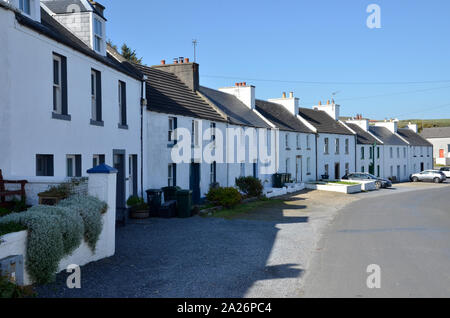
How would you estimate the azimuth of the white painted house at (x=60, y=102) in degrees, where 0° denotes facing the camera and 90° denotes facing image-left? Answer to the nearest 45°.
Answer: approximately 315°

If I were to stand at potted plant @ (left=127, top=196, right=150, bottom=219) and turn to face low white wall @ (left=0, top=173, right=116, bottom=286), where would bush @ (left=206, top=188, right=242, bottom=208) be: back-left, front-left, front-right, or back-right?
back-left

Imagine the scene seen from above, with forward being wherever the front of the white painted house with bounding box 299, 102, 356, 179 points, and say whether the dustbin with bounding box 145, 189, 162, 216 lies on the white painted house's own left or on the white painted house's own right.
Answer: on the white painted house's own right

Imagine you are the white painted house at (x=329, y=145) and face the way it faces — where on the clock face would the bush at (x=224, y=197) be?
The bush is roughly at 2 o'clock from the white painted house.

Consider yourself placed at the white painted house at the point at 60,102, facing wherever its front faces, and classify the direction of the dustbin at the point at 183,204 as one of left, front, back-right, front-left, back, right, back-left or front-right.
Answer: left

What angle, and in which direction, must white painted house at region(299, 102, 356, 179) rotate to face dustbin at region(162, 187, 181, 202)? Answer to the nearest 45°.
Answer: approximately 45° to its right

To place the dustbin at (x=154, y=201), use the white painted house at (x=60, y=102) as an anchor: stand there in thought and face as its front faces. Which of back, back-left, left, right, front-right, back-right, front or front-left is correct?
left

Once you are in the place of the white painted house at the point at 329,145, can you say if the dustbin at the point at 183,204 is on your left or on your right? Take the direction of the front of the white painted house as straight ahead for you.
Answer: on your right

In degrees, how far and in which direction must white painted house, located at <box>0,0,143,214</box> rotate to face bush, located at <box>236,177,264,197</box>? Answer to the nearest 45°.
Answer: approximately 90° to its left

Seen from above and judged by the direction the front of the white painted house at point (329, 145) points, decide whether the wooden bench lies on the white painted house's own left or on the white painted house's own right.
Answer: on the white painted house's own right

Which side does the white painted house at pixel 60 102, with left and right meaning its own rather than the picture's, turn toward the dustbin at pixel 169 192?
left
